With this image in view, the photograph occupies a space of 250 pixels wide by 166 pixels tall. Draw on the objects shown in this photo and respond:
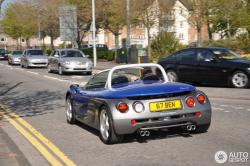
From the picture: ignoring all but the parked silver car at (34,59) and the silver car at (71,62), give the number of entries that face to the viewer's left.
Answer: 0

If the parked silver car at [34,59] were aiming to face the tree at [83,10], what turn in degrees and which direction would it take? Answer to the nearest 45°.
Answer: approximately 90° to its left

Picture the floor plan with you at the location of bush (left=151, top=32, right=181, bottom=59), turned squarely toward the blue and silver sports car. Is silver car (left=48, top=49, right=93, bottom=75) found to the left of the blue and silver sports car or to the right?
right

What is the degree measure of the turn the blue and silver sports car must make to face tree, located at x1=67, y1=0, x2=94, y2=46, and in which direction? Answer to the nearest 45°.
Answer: approximately 45° to its right

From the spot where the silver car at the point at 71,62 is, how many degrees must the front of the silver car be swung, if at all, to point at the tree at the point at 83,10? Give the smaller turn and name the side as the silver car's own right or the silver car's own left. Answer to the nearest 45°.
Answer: approximately 135° to the silver car's own left

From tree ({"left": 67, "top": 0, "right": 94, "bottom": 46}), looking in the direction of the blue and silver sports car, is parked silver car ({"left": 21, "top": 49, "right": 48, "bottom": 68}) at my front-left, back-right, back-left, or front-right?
front-right

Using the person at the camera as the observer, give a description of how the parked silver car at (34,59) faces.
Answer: facing the viewer and to the right of the viewer

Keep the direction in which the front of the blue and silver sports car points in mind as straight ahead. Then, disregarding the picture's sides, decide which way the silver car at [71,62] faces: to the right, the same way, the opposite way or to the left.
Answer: the opposite way

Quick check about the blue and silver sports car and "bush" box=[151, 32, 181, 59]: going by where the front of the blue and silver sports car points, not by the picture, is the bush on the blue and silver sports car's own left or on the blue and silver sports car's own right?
on the blue and silver sports car's own right

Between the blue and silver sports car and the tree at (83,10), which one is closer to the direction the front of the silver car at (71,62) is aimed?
the blue and silver sports car

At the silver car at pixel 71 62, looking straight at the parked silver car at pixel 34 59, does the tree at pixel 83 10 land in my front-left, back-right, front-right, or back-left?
front-right

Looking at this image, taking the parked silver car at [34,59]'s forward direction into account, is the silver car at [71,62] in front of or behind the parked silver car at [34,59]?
in front
